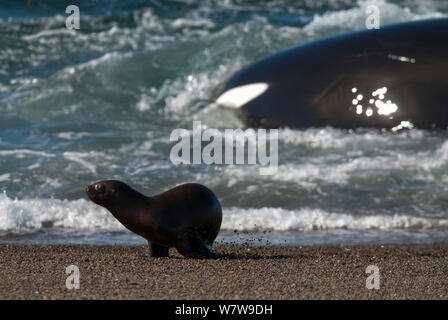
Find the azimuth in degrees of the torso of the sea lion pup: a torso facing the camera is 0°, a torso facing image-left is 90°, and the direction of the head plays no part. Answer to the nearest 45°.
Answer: approximately 90°

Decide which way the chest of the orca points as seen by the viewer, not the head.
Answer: to the viewer's left

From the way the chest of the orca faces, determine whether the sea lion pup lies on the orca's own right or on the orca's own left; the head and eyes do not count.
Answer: on the orca's own left

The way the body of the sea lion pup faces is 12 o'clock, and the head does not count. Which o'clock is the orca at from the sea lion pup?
The orca is roughly at 4 o'clock from the sea lion pup.

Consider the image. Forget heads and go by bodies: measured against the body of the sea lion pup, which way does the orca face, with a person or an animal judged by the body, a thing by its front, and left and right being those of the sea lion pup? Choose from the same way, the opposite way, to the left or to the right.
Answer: the same way

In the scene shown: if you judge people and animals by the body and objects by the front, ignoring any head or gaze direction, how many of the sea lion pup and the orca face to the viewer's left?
2
